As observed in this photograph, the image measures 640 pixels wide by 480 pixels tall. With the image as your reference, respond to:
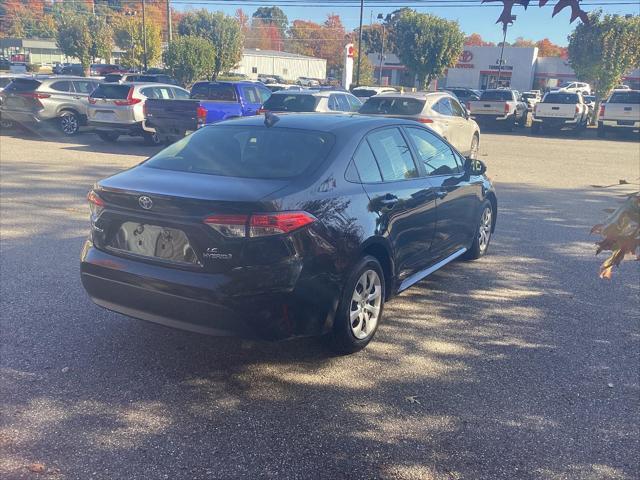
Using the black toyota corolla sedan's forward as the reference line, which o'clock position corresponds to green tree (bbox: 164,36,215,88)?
The green tree is roughly at 10 o'clock from the black toyota corolla sedan.

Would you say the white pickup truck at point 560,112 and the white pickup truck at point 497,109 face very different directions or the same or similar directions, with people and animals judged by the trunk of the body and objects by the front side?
same or similar directions

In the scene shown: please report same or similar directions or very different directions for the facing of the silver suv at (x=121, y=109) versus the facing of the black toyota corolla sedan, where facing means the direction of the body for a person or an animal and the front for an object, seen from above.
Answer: same or similar directions

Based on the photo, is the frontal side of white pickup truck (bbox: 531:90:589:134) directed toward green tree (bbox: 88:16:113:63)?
no

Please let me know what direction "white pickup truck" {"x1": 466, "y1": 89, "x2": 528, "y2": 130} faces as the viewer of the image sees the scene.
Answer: facing away from the viewer

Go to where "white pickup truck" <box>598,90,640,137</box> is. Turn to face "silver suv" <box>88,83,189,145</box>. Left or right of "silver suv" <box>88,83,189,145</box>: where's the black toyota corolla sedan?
left

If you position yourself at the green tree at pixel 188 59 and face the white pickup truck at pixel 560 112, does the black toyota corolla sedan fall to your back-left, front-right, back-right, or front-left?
front-right

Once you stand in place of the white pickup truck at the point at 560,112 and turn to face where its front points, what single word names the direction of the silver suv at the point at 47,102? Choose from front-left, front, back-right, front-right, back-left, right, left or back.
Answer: back-left

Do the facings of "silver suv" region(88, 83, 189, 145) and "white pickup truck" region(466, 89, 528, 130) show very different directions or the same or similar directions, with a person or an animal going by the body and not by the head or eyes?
same or similar directions

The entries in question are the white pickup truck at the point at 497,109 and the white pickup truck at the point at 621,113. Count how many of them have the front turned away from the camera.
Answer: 2

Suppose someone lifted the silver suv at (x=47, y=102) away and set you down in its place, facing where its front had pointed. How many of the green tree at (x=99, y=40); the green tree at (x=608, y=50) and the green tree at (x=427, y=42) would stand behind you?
0

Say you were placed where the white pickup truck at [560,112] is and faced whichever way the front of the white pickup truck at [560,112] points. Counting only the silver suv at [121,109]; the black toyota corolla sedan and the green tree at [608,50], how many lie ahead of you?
1

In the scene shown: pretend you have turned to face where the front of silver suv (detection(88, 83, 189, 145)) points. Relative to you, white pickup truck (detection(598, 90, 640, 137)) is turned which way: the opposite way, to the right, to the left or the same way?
the same way

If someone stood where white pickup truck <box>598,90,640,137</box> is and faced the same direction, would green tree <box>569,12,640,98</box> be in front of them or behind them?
in front

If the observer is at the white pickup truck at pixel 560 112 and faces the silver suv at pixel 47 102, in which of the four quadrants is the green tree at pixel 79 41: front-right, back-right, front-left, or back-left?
front-right

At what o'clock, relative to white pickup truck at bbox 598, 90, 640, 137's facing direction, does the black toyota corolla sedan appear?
The black toyota corolla sedan is roughly at 6 o'clock from the white pickup truck.

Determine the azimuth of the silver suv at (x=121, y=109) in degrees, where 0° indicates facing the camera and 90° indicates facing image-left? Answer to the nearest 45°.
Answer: approximately 225°

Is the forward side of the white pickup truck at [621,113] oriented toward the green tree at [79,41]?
no

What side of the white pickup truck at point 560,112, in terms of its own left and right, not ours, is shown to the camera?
back

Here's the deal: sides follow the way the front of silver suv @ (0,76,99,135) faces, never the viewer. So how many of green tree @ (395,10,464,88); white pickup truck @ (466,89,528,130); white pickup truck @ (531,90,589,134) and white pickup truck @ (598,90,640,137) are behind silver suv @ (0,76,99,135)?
0

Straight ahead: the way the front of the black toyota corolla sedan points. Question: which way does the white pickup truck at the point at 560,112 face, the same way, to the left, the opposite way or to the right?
the same way

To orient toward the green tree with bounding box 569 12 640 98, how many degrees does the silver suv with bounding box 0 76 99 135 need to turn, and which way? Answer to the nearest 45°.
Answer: approximately 45° to its right

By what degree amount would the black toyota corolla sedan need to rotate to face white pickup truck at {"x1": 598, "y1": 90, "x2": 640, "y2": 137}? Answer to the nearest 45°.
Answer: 0° — it already faces it

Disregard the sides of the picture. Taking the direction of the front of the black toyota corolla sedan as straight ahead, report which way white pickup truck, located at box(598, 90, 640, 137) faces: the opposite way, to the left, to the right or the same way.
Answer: the same way
